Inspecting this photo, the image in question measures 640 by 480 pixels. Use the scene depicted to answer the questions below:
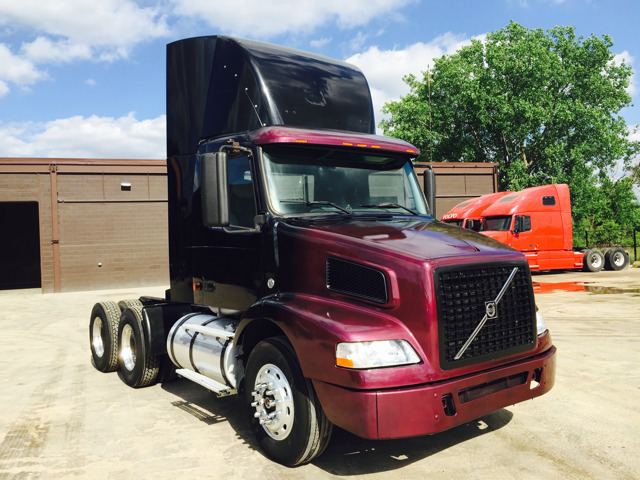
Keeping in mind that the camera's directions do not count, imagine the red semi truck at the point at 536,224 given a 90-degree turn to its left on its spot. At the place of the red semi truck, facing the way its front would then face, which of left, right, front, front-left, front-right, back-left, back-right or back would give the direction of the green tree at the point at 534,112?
back-left

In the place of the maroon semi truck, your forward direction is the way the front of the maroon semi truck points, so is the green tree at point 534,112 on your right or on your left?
on your left

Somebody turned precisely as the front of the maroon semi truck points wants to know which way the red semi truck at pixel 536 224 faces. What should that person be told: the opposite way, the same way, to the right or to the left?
to the right

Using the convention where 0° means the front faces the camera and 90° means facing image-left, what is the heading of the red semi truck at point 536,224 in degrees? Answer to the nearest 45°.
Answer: approximately 45°

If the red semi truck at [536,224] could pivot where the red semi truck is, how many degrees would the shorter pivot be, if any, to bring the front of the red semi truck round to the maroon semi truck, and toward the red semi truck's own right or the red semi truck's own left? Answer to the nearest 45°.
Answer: approximately 45° to the red semi truck's own left

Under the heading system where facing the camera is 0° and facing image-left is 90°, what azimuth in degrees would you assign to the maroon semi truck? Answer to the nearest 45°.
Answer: approximately 315°
